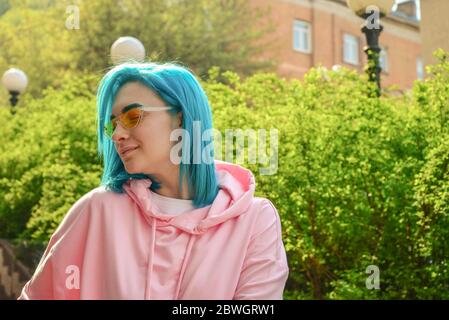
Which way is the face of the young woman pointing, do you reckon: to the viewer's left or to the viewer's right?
to the viewer's left

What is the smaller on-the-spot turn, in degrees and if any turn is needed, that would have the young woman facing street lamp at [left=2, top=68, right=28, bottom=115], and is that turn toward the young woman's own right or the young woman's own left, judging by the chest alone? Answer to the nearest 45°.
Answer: approximately 180°

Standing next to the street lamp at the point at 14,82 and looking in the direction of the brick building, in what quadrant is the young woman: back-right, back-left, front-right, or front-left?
back-right

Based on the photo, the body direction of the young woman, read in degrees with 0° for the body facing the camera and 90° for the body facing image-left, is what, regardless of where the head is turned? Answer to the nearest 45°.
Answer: approximately 0°

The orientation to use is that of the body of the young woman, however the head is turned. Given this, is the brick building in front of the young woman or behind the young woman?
behind
